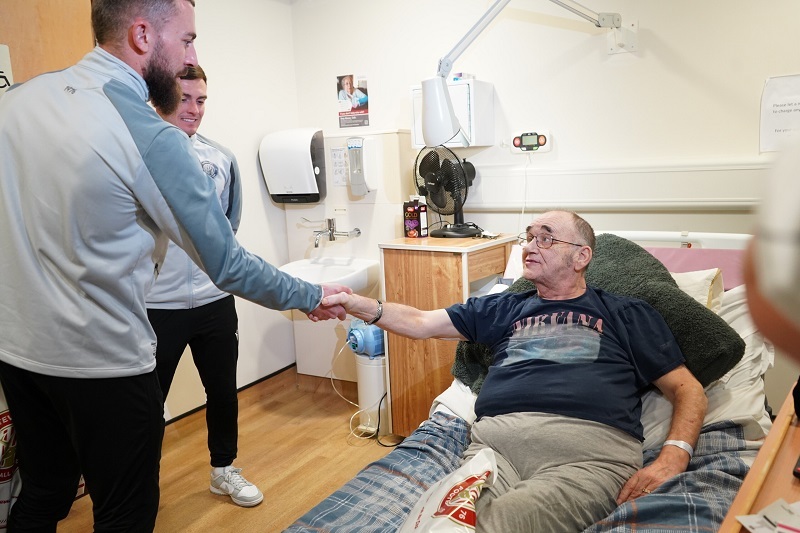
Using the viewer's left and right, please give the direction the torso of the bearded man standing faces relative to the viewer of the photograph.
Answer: facing away from the viewer and to the right of the viewer

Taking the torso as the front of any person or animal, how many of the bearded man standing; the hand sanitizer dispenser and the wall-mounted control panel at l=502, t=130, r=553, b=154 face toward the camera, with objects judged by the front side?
2

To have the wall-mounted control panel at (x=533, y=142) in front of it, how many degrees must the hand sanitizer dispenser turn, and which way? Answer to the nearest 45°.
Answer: approximately 90° to its left

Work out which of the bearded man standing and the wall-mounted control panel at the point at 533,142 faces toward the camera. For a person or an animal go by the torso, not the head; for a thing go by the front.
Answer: the wall-mounted control panel

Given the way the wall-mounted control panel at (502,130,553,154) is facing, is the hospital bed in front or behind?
in front

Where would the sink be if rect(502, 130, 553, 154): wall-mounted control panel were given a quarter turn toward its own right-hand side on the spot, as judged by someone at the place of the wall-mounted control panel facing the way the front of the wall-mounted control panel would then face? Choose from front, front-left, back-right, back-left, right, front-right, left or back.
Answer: front

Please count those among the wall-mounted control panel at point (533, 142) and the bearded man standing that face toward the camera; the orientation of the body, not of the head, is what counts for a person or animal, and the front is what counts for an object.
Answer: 1

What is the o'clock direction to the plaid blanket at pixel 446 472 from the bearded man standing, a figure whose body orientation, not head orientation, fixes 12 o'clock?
The plaid blanket is roughly at 2 o'clock from the bearded man standing.

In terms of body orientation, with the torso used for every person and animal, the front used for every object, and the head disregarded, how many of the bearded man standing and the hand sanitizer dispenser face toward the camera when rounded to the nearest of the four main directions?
1

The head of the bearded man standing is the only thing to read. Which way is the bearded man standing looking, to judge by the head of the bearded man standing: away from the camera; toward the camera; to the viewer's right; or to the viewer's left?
to the viewer's right

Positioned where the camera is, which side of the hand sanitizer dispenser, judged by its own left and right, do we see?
front

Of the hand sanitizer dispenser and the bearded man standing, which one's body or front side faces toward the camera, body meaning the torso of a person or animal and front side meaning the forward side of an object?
the hand sanitizer dispenser

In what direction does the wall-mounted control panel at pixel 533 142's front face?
toward the camera

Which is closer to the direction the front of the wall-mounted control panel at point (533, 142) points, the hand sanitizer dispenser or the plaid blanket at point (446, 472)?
the plaid blanket

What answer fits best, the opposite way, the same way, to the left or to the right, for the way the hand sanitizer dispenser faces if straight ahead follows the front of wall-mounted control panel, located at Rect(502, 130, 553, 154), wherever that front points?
the same way

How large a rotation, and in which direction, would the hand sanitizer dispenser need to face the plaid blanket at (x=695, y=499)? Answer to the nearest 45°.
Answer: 0° — it already faces it

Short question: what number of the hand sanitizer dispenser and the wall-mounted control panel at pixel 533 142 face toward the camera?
2

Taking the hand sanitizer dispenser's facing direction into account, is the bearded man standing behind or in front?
in front

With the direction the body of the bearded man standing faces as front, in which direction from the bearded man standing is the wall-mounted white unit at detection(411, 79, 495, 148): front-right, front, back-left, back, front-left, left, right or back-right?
front

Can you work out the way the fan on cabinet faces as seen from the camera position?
facing the viewer and to the left of the viewer

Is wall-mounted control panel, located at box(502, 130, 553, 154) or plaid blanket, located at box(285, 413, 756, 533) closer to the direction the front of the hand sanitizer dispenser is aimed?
the plaid blanket
